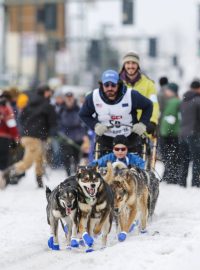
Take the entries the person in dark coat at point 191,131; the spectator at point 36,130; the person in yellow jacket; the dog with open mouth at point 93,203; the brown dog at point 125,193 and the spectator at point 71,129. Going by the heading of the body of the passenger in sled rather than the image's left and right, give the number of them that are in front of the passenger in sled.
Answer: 2

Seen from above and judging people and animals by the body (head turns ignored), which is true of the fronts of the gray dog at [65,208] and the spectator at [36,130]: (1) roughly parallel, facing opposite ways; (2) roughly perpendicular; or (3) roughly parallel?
roughly perpendicular

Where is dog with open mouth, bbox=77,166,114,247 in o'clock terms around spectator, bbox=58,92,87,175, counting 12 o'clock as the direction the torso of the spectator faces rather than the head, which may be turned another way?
The dog with open mouth is roughly at 12 o'clock from the spectator.

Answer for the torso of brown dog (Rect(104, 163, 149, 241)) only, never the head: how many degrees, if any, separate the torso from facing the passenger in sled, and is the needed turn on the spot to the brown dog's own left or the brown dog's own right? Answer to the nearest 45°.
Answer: approximately 135° to the brown dog's own right

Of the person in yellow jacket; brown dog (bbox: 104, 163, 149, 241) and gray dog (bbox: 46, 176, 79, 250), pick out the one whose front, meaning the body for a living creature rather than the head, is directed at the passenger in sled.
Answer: the person in yellow jacket

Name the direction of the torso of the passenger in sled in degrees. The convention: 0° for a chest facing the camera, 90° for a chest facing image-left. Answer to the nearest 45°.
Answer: approximately 0°

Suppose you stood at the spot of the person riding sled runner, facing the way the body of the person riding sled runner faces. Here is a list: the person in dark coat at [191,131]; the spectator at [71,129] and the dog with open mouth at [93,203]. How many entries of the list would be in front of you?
1
